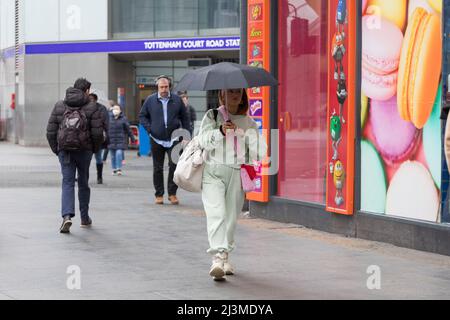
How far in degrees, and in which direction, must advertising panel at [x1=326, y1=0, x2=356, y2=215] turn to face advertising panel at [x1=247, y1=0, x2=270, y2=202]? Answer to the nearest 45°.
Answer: approximately 90° to its right

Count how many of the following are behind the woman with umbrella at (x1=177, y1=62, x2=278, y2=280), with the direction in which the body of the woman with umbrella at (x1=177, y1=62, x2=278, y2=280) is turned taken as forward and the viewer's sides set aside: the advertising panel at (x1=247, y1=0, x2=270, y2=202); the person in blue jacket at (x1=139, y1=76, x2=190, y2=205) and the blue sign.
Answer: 3

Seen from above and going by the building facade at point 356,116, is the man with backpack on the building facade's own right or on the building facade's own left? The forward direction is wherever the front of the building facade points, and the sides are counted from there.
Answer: on the building facade's own right

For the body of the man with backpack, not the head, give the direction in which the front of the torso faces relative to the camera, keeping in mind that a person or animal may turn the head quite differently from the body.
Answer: away from the camera

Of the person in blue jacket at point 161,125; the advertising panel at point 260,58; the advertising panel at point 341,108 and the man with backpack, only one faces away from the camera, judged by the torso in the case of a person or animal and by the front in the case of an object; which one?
the man with backpack

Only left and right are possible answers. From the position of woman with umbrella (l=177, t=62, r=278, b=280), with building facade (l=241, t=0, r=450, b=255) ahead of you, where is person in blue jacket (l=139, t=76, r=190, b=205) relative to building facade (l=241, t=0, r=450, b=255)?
left

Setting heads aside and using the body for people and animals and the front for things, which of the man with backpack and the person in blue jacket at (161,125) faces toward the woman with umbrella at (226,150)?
the person in blue jacket

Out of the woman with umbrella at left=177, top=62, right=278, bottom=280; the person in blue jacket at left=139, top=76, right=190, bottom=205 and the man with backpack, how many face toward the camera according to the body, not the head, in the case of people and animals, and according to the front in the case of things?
2

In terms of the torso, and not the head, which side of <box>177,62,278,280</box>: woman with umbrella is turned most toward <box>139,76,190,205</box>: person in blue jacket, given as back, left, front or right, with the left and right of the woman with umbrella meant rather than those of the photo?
back

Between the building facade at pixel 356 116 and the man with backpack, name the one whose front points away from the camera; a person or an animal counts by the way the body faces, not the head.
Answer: the man with backpack

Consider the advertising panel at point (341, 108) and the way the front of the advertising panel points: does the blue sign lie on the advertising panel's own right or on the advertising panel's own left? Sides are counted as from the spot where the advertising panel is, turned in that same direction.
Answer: on the advertising panel's own right
